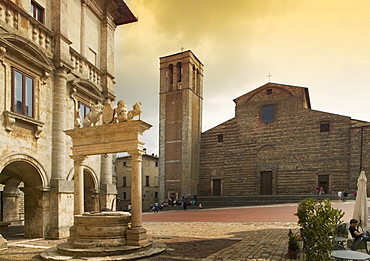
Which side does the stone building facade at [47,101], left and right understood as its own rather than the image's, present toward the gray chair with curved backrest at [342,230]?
front

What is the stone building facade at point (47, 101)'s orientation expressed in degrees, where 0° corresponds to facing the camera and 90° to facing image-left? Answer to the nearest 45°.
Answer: approximately 315°

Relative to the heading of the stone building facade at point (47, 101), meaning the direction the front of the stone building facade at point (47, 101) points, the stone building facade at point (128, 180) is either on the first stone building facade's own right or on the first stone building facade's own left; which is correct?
on the first stone building facade's own left
